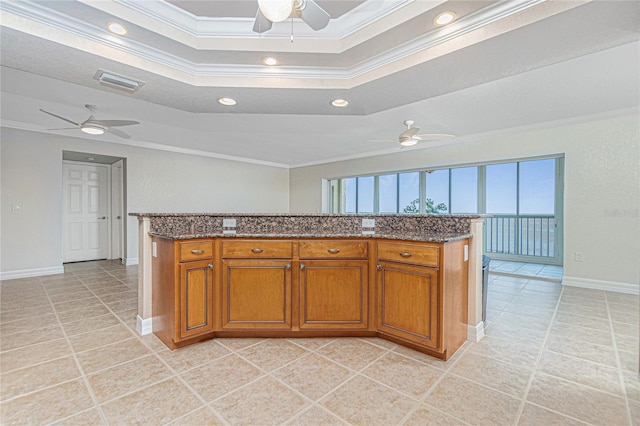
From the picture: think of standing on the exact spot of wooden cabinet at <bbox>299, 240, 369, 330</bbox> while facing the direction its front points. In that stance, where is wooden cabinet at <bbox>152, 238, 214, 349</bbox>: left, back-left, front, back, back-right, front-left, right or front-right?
right

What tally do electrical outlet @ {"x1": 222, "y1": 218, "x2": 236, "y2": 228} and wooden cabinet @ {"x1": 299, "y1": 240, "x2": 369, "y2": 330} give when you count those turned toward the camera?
2

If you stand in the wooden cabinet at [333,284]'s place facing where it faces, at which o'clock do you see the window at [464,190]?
The window is roughly at 7 o'clock from the wooden cabinet.

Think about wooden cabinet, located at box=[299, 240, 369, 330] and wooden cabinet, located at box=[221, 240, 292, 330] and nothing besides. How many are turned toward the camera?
2

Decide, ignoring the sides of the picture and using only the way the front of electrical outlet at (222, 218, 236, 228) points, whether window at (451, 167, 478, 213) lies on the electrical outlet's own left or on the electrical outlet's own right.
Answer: on the electrical outlet's own left

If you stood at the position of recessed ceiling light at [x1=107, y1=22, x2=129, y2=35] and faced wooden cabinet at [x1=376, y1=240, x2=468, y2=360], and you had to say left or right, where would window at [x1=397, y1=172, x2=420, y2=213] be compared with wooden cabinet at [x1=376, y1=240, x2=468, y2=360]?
left

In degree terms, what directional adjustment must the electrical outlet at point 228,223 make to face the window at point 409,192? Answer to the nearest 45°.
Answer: approximately 135° to its left

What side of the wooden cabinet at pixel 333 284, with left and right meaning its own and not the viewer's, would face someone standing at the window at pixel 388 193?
back
